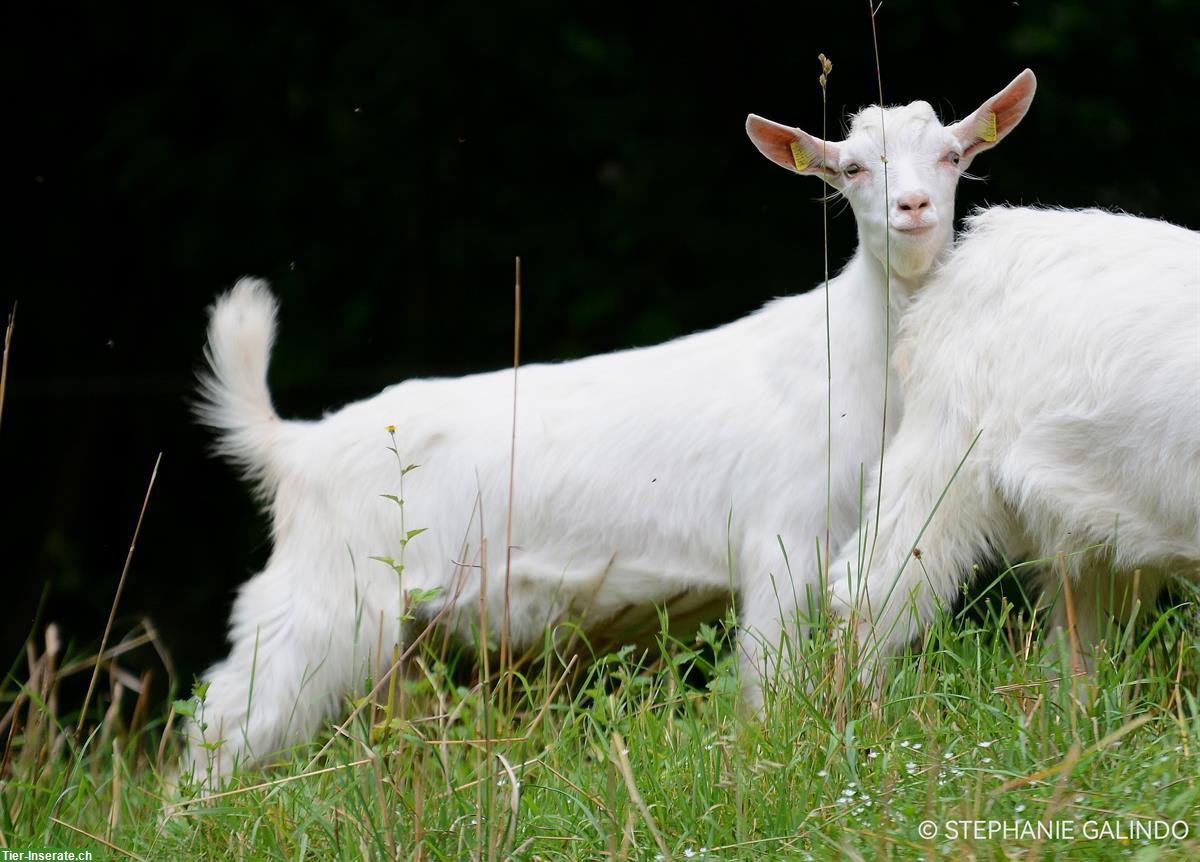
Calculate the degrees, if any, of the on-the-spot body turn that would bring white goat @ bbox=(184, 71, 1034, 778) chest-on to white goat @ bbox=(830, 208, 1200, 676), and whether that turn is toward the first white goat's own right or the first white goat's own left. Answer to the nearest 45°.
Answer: approximately 45° to the first white goat's own right

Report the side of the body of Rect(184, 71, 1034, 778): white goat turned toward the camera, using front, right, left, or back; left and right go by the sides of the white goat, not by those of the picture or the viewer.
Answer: right
